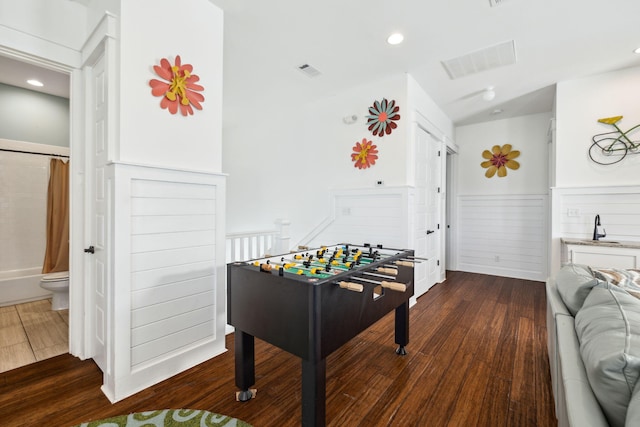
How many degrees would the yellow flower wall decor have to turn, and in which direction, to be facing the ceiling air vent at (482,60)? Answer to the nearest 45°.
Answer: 0° — it already faces it

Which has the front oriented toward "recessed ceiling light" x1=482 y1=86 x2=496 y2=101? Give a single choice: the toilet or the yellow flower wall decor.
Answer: the yellow flower wall decor

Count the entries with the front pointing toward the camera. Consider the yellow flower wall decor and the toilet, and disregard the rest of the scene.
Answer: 1

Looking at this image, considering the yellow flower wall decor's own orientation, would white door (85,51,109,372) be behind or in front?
in front

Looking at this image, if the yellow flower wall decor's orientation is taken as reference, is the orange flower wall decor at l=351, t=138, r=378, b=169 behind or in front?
in front
